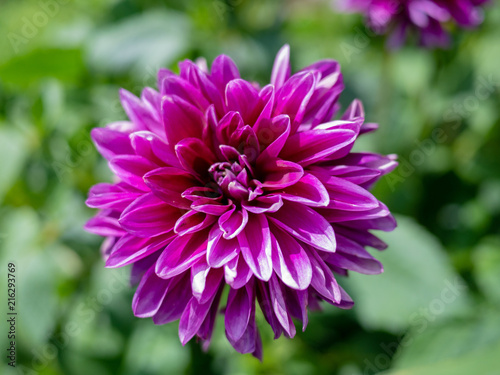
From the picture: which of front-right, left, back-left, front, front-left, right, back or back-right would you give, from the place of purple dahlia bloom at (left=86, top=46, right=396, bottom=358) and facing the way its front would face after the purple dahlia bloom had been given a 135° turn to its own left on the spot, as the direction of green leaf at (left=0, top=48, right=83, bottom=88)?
left

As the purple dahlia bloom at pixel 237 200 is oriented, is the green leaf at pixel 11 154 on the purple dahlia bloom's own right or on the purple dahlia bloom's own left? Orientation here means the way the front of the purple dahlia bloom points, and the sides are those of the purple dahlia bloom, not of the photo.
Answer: on the purple dahlia bloom's own right

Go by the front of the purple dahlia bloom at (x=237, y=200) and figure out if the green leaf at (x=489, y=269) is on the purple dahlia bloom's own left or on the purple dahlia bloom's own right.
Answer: on the purple dahlia bloom's own left

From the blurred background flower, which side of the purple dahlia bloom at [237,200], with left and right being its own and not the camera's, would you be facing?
back

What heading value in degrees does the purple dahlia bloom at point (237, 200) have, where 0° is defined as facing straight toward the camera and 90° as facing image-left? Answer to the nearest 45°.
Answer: approximately 0°

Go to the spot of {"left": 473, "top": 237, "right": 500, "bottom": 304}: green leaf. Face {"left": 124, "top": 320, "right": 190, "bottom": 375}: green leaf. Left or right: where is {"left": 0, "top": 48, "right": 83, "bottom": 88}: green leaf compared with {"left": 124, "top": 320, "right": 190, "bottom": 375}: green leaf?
right

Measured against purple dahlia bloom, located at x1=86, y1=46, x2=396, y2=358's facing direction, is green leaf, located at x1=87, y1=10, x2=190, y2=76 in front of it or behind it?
behind

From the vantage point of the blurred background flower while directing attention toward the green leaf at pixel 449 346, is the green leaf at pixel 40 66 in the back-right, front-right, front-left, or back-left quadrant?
back-right

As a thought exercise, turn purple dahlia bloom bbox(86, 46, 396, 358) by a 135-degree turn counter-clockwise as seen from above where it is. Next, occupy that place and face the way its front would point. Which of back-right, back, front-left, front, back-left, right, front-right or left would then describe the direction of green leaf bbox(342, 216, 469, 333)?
front
